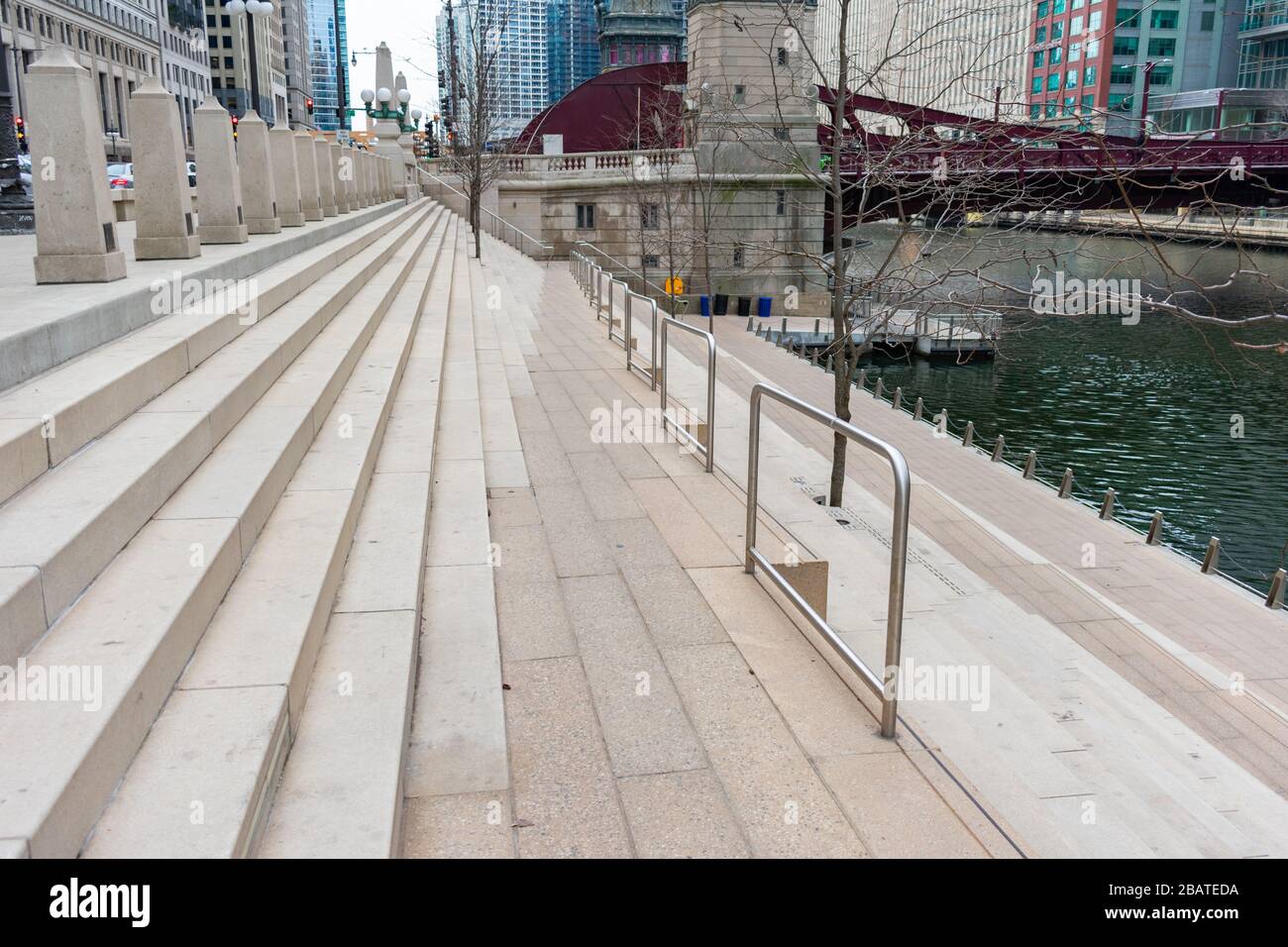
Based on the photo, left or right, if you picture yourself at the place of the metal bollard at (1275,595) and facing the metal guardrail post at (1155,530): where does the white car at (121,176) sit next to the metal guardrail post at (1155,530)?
left

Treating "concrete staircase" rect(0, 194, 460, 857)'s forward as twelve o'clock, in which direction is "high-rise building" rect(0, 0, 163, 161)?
The high-rise building is roughly at 9 o'clock from the concrete staircase.

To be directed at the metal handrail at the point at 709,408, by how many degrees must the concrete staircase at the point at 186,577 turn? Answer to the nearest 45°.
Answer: approximately 45° to its left

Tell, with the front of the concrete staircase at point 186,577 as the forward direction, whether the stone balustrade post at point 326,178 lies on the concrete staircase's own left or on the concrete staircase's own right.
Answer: on the concrete staircase's own left

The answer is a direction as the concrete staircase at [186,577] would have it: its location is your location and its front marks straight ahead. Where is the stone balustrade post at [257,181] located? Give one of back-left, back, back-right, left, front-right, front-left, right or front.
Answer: left

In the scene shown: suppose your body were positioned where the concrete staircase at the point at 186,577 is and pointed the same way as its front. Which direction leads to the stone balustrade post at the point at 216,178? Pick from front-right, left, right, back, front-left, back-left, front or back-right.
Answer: left

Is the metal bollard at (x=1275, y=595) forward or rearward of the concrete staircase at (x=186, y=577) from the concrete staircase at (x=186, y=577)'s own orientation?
forward

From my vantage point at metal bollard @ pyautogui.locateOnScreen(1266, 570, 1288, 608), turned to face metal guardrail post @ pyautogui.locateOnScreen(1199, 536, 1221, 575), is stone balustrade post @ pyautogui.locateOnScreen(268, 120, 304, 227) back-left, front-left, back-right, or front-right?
front-left

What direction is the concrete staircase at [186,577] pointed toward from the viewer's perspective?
to the viewer's right

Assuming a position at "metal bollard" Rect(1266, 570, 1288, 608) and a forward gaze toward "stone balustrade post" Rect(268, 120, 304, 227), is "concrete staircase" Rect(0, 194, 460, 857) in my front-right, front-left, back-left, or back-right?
front-left

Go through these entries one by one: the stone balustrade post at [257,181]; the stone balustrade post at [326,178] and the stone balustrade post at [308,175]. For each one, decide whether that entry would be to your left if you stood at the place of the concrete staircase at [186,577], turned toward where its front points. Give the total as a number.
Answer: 3

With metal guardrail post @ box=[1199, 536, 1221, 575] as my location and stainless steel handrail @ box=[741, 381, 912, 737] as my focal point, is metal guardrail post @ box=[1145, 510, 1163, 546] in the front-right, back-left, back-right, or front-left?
back-right

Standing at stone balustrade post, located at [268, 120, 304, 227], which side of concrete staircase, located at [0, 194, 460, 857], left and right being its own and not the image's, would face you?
left

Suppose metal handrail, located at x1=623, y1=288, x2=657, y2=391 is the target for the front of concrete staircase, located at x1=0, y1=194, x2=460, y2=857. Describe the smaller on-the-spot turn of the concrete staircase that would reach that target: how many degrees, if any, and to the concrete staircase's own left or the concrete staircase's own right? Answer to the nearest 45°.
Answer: approximately 45° to the concrete staircase's own left

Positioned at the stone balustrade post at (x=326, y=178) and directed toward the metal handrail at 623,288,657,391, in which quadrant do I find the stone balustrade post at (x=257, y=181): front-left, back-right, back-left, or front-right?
front-right

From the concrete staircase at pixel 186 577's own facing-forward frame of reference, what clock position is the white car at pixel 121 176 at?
The white car is roughly at 9 o'clock from the concrete staircase.

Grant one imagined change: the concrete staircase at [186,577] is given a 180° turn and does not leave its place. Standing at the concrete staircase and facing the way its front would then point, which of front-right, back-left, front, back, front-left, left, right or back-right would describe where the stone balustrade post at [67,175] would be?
right
